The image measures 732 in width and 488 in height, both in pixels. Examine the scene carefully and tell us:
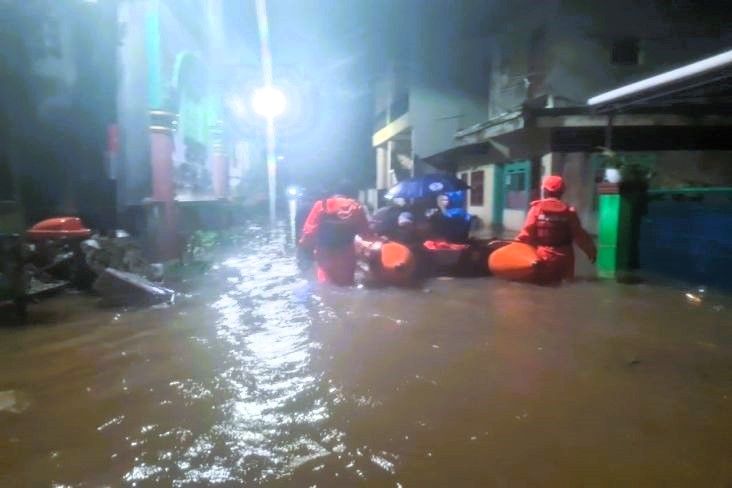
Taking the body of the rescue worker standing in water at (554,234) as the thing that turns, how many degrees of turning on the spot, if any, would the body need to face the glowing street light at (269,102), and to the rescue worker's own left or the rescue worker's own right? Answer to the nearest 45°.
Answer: approximately 45° to the rescue worker's own left

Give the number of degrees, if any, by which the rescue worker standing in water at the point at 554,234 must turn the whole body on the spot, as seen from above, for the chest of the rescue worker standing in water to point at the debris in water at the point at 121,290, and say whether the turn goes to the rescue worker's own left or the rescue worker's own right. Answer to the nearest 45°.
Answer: approximately 135° to the rescue worker's own left

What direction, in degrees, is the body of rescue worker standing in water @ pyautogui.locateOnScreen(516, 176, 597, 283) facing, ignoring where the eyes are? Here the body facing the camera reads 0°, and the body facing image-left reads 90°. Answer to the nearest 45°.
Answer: approximately 180°

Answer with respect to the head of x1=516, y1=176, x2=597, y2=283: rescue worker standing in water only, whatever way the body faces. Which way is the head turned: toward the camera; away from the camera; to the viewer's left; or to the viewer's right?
away from the camera

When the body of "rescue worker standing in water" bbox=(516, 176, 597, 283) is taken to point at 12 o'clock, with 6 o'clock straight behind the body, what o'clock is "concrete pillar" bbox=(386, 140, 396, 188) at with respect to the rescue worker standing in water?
The concrete pillar is roughly at 11 o'clock from the rescue worker standing in water.

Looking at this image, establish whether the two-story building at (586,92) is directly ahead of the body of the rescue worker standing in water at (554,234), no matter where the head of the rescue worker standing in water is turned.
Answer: yes

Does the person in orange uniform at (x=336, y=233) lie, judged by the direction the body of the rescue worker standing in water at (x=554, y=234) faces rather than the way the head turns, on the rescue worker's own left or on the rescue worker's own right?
on the rescue worker's own left

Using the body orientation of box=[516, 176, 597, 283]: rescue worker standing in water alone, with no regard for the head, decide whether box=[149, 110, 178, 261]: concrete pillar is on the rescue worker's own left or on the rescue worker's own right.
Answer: on the rescue worker's own left
